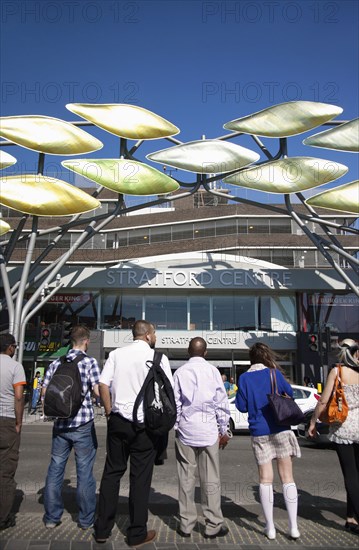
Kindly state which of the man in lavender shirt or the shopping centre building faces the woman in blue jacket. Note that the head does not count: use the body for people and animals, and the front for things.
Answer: the shopping centre building

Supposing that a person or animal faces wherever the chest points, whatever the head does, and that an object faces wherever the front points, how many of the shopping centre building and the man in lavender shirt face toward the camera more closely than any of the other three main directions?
1

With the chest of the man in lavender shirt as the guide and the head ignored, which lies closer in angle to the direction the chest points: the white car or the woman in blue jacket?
the white car

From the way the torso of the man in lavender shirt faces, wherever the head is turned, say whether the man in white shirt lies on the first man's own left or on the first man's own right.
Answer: on the first man's own left

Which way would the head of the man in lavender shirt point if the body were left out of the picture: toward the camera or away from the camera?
away from the camera

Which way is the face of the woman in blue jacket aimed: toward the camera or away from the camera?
away from the camera

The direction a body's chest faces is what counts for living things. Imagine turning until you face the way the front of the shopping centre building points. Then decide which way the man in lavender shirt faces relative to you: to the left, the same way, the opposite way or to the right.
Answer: the opposite way

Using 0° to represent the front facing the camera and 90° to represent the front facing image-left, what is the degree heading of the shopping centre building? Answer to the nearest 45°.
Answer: approximately 0°

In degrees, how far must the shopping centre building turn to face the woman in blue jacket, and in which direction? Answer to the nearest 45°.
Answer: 0° — it already faces them

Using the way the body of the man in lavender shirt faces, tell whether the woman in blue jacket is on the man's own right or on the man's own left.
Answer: on the man's own right

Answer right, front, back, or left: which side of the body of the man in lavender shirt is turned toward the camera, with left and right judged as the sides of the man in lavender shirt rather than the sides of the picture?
back

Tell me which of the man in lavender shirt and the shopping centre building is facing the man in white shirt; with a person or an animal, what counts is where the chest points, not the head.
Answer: the shopping centre building

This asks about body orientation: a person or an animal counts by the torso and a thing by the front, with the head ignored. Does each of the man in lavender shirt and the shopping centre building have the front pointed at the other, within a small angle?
yes

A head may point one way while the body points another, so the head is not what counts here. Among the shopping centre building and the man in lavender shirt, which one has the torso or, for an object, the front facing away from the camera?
the man in lavender shirt

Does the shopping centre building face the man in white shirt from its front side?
yes

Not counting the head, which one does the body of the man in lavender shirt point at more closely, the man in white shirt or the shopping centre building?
the shopping centre building

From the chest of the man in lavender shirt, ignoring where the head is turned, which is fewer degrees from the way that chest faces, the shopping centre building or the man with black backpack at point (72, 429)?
the shopping centre building
